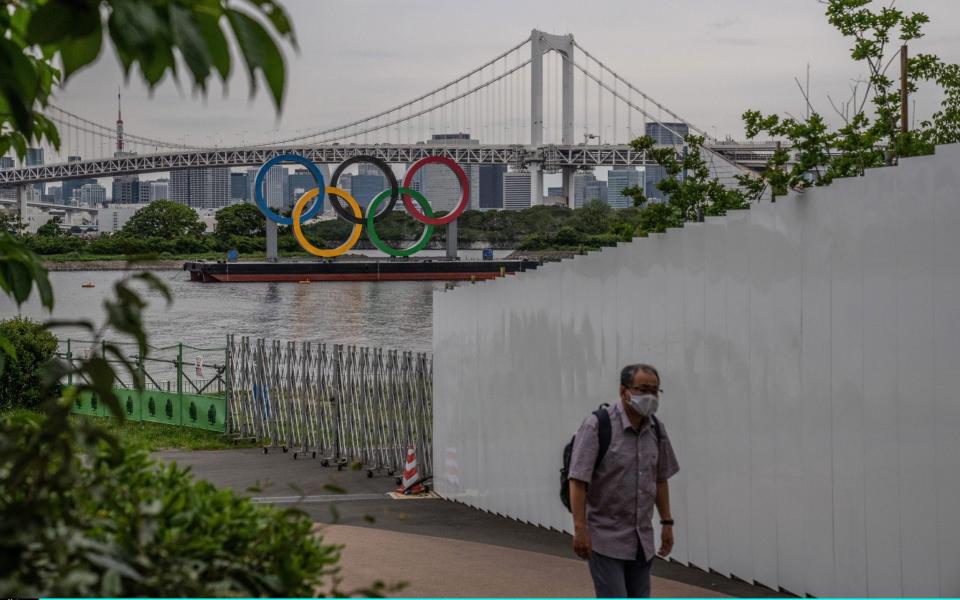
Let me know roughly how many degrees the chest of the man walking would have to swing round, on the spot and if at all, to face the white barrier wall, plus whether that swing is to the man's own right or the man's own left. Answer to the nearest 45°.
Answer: approximately 90° to the man's own left

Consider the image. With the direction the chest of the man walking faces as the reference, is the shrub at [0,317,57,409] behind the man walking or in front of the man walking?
behind

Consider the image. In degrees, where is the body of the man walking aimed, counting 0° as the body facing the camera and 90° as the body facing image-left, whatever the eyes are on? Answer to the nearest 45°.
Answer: approximately 315°

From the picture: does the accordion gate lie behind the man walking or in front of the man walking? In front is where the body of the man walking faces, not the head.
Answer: behind

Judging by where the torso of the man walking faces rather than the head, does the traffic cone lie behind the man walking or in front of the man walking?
behind
